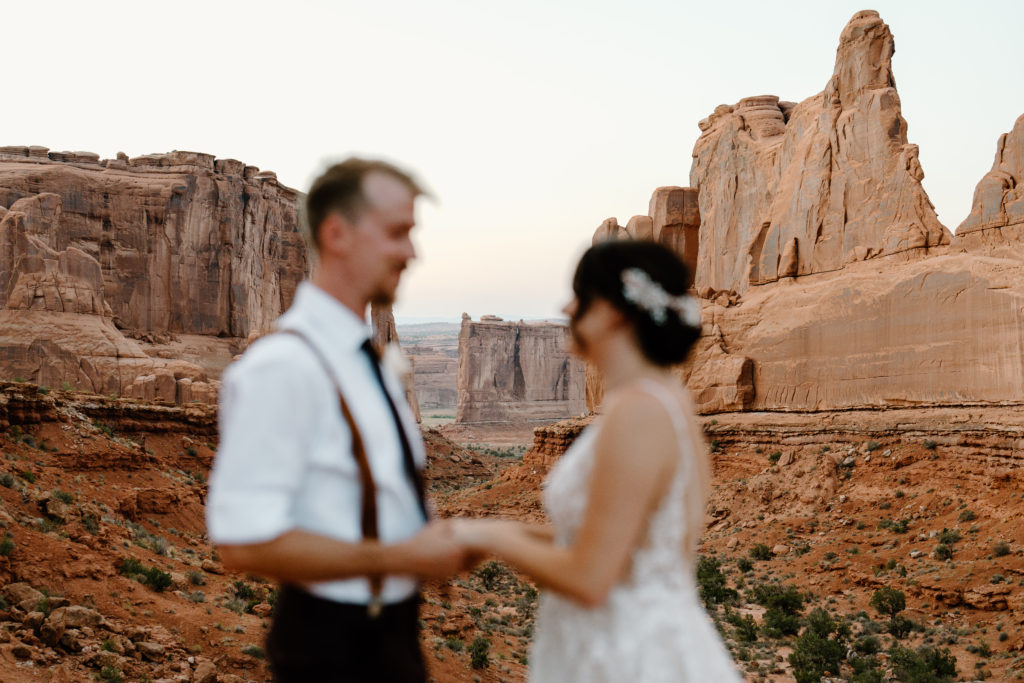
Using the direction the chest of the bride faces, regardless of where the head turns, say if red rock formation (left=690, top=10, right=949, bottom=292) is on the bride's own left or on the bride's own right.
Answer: on the bride's own right

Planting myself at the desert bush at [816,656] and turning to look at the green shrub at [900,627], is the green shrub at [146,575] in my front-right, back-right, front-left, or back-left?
back-left

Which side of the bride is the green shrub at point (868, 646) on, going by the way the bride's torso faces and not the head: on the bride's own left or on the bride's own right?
on the bride's own right

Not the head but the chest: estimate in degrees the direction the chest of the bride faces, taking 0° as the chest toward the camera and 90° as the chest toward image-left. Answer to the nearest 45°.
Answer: approximately 90°

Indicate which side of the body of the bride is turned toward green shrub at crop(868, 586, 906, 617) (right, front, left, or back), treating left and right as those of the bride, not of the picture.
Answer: right

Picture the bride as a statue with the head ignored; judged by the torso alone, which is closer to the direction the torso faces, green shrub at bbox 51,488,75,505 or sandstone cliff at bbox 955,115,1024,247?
the green shrub

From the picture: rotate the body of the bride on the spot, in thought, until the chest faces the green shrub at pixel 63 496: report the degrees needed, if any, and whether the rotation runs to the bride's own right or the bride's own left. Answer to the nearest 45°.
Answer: approximately 45° to the bride's own right
